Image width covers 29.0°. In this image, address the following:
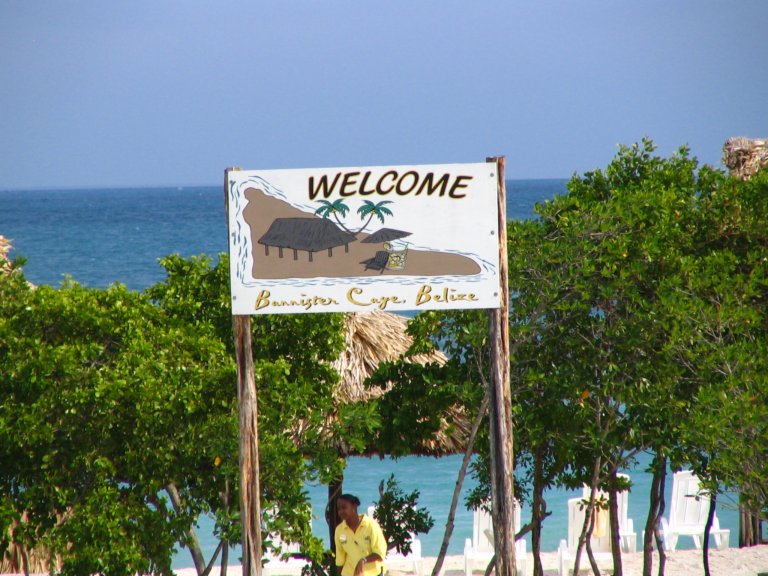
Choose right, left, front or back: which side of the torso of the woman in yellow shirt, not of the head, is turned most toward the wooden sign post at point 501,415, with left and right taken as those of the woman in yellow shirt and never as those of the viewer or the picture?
left

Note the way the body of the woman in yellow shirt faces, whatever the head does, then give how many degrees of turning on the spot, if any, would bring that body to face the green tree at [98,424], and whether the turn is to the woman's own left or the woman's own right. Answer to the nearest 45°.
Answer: approximately 45° to the woman's own right

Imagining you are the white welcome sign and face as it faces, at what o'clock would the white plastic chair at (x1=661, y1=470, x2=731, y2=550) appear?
The white plastic chair is roughly at 7 o'clock from the white welcome sign.
